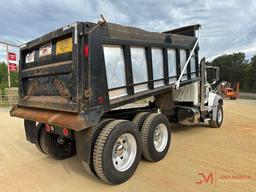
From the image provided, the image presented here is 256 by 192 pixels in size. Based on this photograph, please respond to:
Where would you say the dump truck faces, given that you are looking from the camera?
facing away from the viewer and to the right of the viewer
